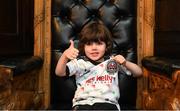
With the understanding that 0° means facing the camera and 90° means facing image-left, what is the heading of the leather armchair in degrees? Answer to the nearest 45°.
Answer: approximately 0°
